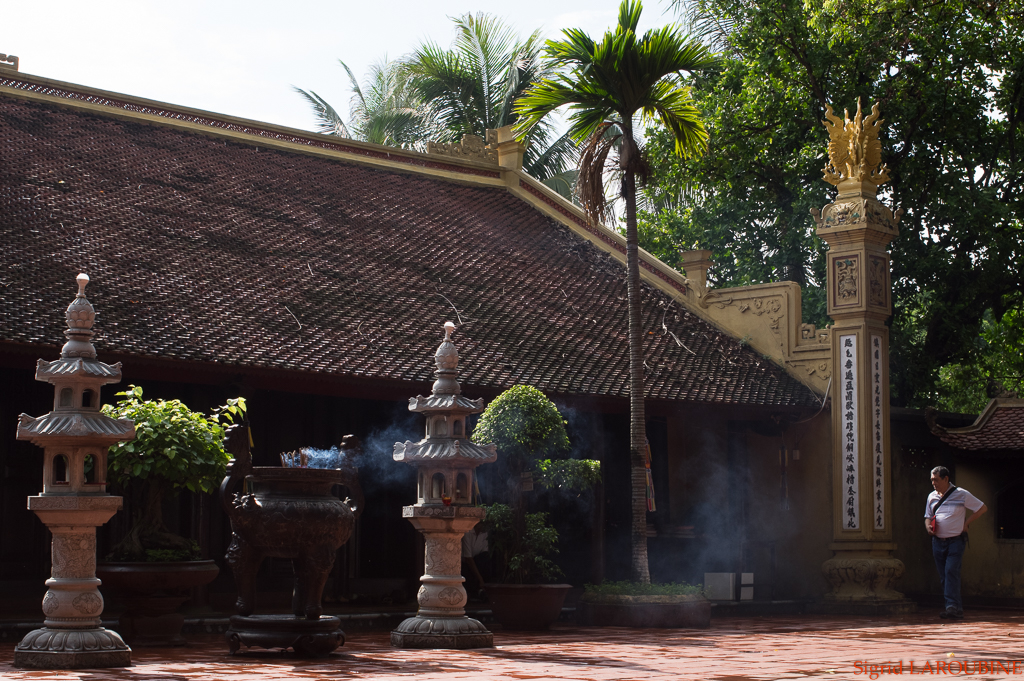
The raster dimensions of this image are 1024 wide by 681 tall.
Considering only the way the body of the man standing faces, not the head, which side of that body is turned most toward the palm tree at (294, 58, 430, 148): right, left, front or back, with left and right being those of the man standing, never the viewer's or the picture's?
right

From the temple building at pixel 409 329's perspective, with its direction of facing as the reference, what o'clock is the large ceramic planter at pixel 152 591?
The large ceramic planter is roughly at 2 o'clock from the temple building.

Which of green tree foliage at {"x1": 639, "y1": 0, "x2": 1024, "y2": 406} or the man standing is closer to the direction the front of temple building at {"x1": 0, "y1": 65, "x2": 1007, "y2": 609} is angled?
the man standing

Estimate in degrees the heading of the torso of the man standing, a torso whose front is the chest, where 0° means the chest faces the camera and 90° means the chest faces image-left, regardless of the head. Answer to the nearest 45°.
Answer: approximately 45°

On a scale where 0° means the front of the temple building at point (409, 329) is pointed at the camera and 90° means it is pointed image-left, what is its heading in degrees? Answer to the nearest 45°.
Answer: approximately 315°

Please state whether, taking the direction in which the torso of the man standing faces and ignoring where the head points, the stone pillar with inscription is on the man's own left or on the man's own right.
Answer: on the man's own right
